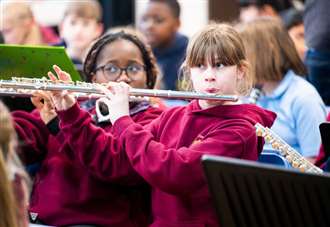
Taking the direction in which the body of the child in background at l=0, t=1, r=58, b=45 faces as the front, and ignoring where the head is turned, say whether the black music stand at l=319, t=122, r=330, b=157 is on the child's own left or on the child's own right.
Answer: on the child's own left

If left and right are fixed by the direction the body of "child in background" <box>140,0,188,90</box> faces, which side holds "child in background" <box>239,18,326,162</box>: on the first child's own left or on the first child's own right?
on the first child's own left

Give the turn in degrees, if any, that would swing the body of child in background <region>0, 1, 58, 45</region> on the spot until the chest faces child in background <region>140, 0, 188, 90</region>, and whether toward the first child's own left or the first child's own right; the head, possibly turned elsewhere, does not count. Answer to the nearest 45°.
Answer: approximately 135° to the first child's own left

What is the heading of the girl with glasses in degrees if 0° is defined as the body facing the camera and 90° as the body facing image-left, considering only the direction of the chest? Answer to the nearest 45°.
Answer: approximately 0°

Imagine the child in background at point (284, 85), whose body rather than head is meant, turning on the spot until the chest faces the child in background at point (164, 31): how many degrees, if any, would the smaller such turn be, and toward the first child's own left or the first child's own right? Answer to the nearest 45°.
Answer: approximately 45° to the first child's own right
